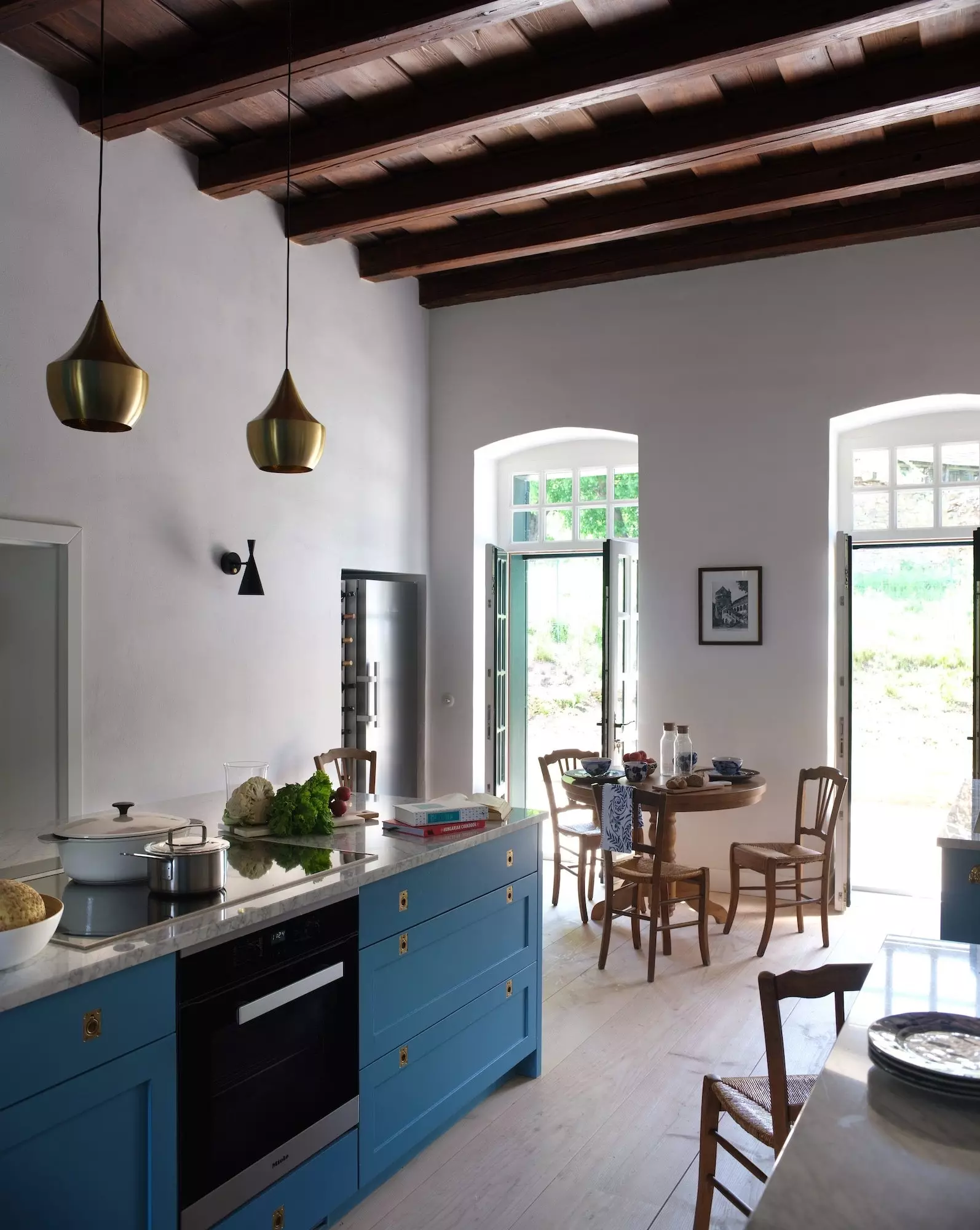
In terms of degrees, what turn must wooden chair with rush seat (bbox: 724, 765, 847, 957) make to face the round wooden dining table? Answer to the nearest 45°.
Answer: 0° — it already faces it

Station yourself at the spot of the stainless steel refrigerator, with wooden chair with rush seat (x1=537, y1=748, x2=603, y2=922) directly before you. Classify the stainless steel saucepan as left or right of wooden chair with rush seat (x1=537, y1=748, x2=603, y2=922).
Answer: right

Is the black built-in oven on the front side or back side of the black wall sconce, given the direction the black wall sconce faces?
on the front side

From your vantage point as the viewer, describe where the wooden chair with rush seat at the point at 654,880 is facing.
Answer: facing away from the viewer and to the right of the viewer

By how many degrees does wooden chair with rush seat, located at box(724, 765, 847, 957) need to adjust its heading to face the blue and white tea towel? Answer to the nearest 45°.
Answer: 0° — it already faces it

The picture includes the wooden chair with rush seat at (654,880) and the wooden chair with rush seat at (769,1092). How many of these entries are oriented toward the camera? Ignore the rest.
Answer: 0

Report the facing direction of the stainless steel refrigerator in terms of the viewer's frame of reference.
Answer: facing the viewer and to the right of the viewer

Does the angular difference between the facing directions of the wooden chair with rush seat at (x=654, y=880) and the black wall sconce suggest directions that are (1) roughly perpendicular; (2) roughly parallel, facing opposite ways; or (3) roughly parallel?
roughly perpendicular

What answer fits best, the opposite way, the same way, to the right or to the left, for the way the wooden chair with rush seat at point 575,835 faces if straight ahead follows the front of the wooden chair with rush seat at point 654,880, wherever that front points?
to the right

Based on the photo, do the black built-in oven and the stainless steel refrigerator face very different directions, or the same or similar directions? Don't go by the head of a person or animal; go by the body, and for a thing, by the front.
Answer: same or similar directions

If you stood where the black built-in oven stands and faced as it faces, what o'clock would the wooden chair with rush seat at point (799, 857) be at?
The wooden chair with rush seat is roughly at 9 o'clock from the black built-in oven.

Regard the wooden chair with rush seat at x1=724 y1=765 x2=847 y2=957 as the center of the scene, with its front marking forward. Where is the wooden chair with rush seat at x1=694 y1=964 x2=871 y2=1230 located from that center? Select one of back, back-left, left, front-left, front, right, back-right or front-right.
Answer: front-left
